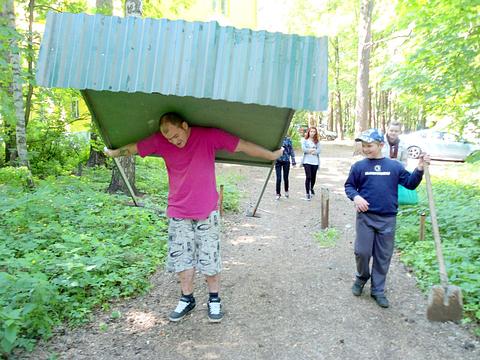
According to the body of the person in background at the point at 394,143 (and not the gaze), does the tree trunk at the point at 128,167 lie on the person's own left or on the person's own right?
on the person's own right

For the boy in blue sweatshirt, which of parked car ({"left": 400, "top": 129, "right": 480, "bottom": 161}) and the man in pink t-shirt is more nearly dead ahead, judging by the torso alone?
the man in pink t-shirt

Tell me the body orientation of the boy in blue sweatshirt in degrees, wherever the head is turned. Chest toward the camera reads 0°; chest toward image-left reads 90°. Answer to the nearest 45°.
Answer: approximately 0°

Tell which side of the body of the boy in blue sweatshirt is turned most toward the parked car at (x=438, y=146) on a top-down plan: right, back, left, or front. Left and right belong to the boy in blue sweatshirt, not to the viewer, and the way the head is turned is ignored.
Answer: back

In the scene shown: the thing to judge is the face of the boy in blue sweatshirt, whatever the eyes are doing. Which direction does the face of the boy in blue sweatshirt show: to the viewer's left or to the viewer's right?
to the viewer's left

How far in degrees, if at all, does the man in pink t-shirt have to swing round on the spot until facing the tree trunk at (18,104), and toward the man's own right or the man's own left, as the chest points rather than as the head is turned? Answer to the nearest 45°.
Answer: approximately 135° to the man's own right

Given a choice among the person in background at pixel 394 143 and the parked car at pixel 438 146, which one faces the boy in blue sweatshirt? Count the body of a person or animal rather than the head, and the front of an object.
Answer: the person in background
